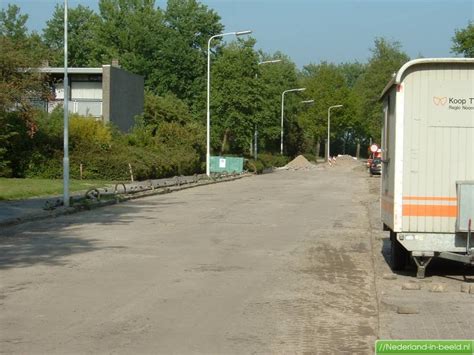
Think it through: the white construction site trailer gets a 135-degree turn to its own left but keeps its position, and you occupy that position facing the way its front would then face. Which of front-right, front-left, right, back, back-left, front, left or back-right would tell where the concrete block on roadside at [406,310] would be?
back-right

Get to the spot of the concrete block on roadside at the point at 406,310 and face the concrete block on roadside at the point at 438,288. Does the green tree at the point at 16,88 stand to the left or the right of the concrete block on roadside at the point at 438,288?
left

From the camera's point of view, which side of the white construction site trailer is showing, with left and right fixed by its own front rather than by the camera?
front

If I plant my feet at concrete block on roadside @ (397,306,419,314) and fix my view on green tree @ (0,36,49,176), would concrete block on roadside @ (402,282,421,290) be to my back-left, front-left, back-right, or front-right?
front-right
